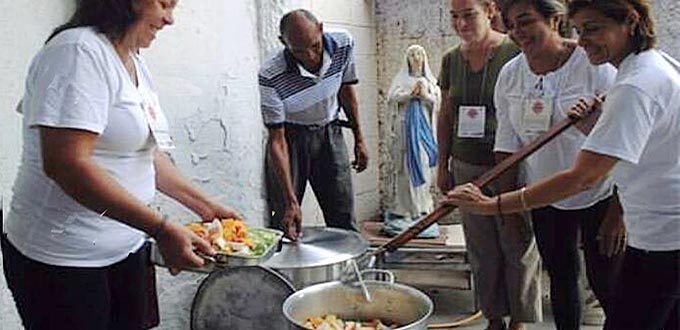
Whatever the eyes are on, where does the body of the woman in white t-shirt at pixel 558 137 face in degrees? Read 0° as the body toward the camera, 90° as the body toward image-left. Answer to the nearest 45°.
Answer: approximately 45°

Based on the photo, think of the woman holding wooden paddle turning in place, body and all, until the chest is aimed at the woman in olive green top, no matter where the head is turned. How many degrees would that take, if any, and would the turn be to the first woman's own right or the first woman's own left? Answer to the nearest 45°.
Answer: approximately 45° to the first woman's own right

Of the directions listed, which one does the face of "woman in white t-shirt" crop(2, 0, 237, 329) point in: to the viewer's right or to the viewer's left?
to the viewer's right

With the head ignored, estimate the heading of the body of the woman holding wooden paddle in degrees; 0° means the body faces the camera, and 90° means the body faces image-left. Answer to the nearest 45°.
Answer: approximately 90°
